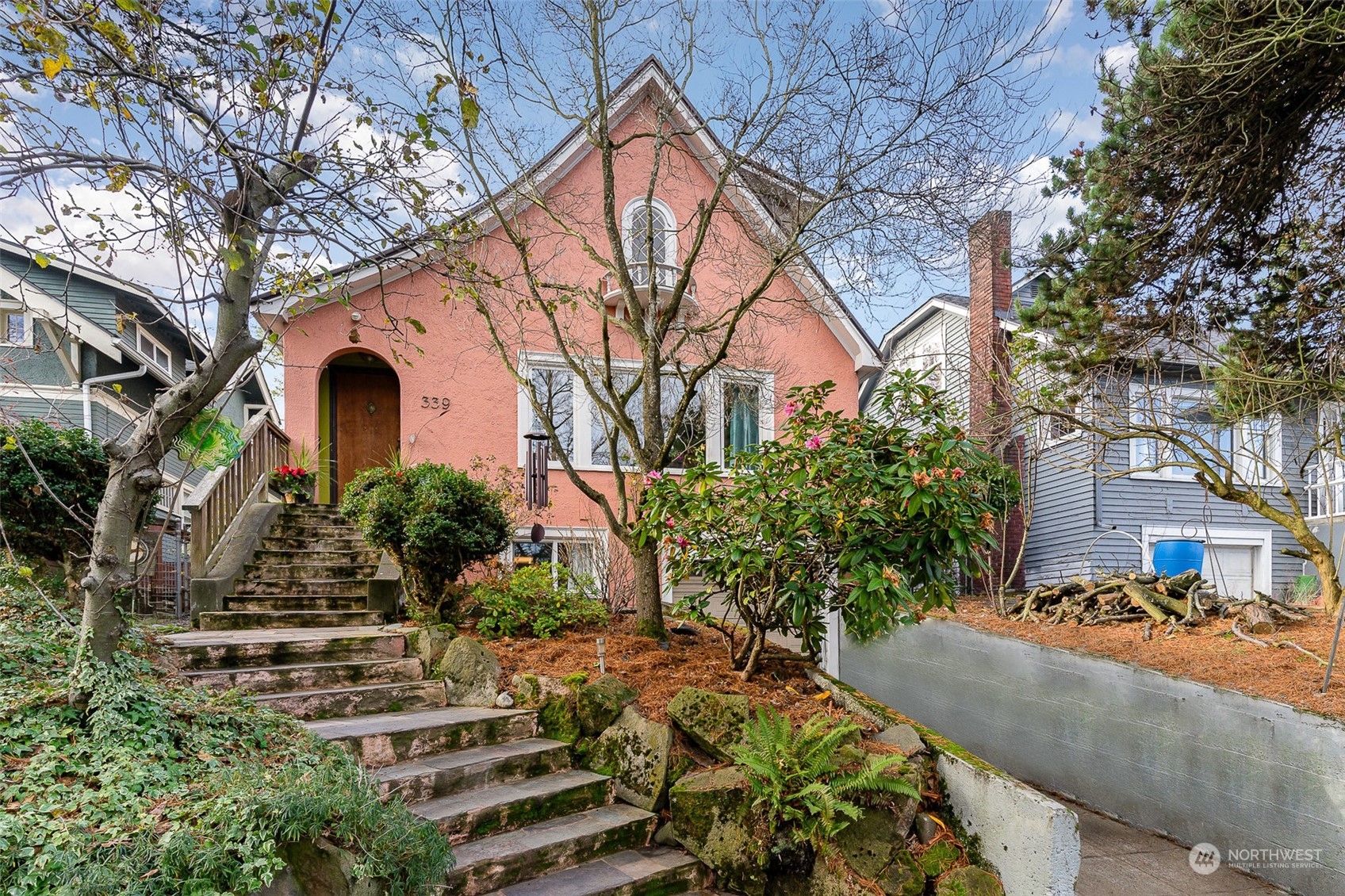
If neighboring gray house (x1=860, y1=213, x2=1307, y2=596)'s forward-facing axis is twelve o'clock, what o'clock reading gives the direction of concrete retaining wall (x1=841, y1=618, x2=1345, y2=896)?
The concrete retaining wall is roughly at 12 o'clock from the neighboring gray house.

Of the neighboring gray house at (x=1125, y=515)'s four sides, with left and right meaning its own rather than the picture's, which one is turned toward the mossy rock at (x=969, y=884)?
front

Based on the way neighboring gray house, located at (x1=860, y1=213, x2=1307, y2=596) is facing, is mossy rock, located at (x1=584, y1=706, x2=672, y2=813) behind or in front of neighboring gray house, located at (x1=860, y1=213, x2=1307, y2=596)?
in front

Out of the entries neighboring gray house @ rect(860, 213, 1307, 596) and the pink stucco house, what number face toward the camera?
2

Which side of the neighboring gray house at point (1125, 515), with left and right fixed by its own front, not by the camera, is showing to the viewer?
front

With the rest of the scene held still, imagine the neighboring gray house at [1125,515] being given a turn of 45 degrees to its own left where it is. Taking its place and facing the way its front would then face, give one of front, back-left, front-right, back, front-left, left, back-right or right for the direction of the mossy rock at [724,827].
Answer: front-right

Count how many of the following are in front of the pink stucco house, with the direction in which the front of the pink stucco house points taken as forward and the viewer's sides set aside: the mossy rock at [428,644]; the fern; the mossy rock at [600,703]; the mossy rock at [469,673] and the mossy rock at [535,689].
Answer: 5

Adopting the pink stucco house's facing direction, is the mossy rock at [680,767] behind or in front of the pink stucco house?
in front

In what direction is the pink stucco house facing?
toward the camera

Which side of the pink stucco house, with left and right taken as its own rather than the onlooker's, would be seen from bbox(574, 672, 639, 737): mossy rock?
front

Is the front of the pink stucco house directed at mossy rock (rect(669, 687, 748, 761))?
yes
